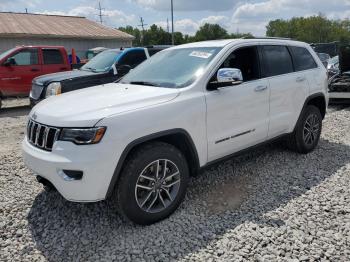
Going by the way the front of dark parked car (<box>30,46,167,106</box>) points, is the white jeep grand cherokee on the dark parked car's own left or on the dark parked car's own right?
on the dark parked car's own left

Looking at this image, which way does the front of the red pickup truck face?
to the viewer's left

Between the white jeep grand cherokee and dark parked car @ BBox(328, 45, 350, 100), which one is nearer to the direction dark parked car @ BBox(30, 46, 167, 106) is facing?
the white jeep grand cherokee

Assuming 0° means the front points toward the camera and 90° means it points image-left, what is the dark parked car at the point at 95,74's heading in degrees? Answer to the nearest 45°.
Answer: approximately 45°

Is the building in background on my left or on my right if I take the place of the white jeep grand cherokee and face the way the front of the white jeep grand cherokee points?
on my right

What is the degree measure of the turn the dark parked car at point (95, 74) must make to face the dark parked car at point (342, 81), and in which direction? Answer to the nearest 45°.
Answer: approximately 135° to its left

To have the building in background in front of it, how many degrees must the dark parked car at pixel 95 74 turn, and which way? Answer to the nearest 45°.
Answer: approximately 135° to its right

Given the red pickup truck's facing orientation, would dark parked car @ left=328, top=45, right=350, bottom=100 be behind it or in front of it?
behind
